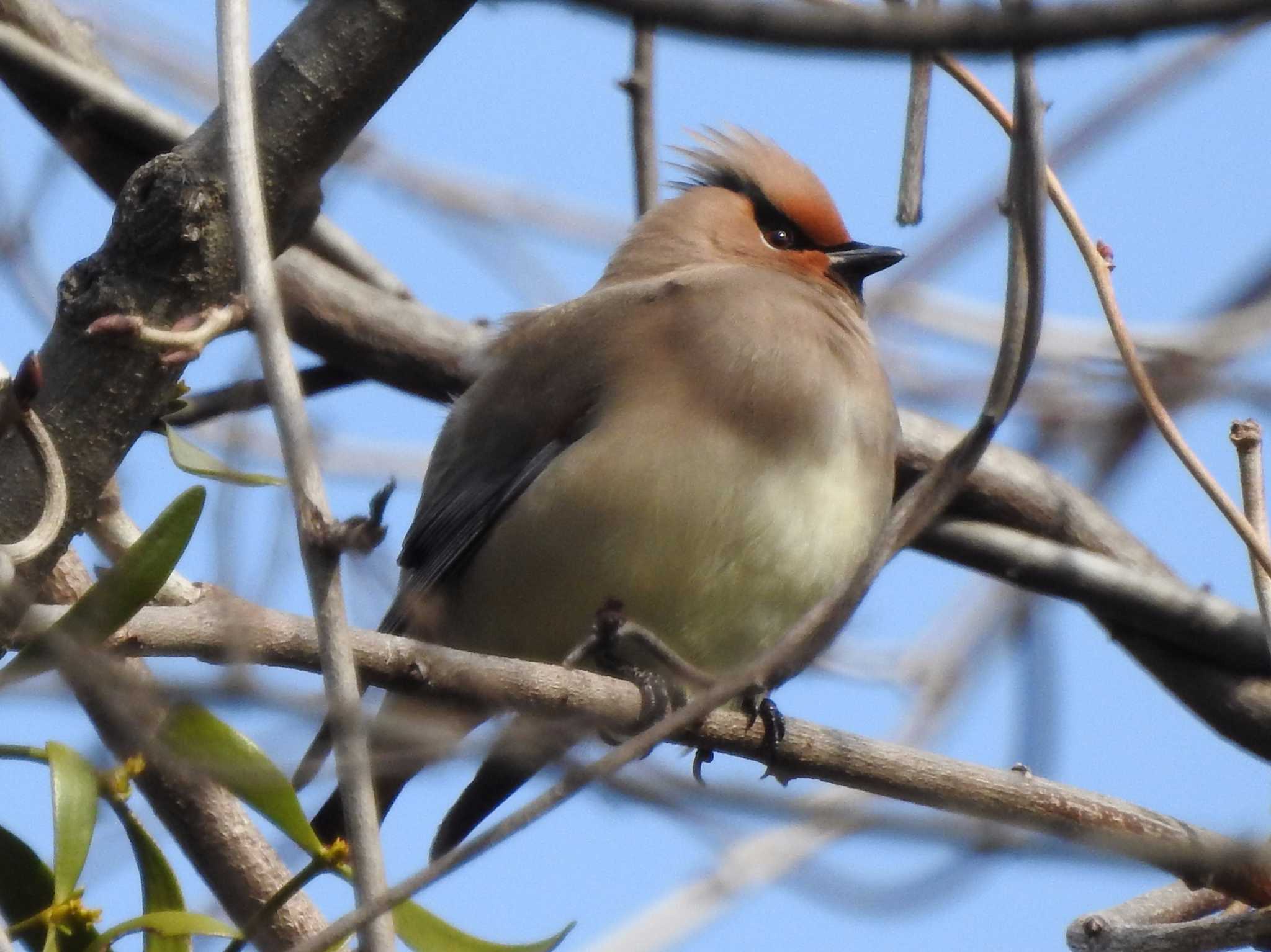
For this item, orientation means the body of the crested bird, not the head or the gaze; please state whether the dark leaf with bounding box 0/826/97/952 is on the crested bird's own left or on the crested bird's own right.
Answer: on the crested bird's own right

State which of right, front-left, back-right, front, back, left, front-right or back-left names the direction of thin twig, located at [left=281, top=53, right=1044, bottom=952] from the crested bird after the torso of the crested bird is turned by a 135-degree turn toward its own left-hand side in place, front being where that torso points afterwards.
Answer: back

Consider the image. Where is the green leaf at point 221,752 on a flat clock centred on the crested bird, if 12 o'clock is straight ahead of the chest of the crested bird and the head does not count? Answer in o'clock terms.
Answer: The green leaf is roughly at 2 o'clock from the crested bird.

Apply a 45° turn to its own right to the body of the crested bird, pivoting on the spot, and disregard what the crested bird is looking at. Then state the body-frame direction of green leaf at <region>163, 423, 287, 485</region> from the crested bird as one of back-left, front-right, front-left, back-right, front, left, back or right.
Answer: front-right

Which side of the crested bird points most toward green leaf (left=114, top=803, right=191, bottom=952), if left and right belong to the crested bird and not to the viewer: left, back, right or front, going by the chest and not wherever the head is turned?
right

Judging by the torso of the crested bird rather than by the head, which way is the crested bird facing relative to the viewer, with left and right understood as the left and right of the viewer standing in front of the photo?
facing the viewer and to the right of the viewer
